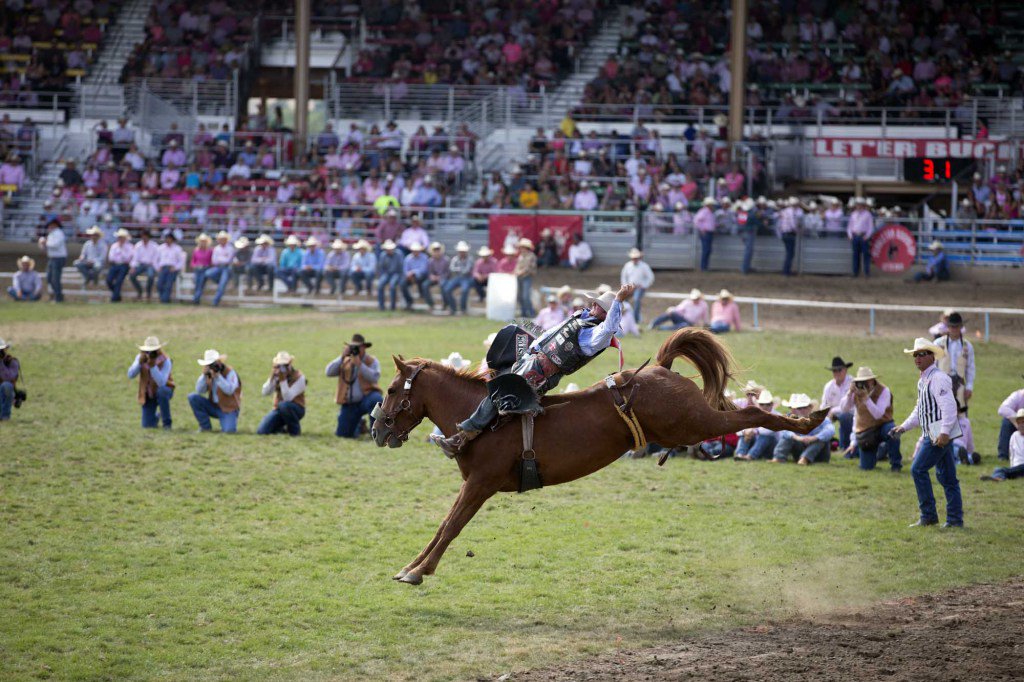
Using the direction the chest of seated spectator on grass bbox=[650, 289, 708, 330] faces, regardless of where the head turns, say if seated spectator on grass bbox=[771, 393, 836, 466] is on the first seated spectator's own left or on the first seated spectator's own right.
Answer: on the first seated spectator's own left

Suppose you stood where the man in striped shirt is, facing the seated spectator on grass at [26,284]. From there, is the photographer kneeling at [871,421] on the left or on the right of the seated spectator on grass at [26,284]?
right

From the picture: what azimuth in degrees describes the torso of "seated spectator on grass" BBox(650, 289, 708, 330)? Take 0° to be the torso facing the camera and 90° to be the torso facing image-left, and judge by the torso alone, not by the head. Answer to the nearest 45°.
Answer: approximately 45°

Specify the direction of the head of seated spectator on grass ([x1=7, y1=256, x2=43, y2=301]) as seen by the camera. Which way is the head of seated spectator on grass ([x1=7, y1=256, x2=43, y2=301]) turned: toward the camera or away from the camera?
toward the camera

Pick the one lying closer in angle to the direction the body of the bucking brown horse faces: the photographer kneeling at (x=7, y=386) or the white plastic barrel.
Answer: the photographer kneeling

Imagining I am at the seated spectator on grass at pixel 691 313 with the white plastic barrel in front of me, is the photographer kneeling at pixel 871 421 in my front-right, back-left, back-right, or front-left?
back-left

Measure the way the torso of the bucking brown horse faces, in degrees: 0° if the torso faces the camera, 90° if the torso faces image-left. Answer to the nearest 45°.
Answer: approximately 90°

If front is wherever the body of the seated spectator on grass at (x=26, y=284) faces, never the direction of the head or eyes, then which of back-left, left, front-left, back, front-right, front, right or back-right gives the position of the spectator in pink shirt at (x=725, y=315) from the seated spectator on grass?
front-left

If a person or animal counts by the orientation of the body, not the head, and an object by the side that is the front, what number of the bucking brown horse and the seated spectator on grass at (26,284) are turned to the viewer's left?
1

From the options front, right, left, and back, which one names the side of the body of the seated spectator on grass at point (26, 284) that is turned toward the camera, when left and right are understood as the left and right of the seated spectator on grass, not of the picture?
front

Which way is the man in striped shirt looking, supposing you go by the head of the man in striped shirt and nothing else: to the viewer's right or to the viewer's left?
to the viewer's left
